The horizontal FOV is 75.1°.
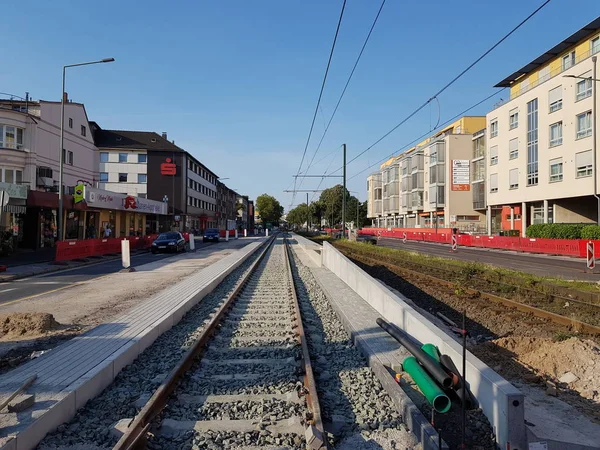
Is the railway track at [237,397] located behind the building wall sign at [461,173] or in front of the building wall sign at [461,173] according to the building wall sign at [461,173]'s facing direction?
in front

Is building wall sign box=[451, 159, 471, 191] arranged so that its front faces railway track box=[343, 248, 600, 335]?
yes

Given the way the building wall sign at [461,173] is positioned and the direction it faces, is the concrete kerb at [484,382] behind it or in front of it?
in front

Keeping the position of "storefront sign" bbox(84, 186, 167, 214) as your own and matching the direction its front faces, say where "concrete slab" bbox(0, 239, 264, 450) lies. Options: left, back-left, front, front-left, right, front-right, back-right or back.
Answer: front-right

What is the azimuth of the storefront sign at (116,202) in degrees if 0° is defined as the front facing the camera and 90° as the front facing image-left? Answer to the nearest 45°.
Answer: approximately 315°

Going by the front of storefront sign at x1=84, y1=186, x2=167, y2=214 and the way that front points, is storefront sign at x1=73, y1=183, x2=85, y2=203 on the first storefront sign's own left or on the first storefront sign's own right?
on the first storefront sign's own right
